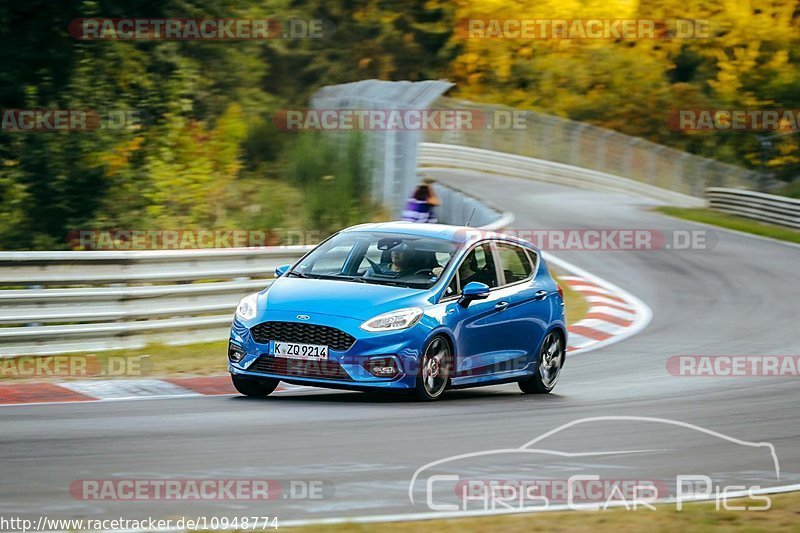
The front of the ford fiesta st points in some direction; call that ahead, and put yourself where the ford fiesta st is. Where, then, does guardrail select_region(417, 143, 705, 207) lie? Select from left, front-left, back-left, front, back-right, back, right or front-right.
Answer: back-right

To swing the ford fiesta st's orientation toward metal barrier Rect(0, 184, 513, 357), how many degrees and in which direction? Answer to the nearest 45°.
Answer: approximately 90° to its right

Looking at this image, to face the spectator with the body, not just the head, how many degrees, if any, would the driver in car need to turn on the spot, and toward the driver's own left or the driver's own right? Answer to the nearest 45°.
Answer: approximately 135° to the driver's own right

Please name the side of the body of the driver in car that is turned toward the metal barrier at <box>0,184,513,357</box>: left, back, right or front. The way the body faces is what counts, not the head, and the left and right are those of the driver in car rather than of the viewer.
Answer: right

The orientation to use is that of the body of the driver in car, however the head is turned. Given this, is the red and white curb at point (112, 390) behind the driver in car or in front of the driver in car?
in front

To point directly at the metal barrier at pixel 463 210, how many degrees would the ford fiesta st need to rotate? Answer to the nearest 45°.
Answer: approximately 135° to its right

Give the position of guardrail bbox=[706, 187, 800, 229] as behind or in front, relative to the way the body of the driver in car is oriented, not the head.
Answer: behind

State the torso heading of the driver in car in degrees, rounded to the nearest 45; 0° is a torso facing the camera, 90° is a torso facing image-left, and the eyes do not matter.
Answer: approximately 45°

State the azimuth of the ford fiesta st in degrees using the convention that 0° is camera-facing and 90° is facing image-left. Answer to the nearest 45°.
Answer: approximately 45°

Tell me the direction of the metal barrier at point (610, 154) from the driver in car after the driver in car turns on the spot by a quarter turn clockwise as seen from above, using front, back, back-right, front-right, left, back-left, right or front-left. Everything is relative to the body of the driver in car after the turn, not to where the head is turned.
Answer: front-right

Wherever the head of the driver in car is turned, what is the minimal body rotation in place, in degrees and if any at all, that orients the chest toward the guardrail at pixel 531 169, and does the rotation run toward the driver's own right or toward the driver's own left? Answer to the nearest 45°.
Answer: approximately 135° to the driver's own right
